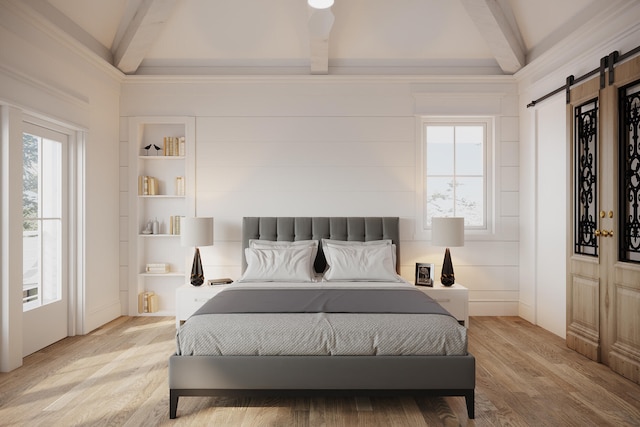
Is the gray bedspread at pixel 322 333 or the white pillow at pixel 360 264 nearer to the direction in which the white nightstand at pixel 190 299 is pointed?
the gray bedspread
